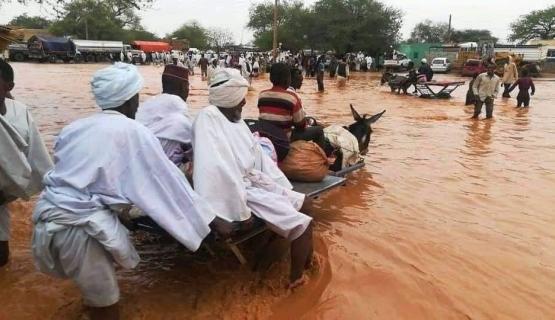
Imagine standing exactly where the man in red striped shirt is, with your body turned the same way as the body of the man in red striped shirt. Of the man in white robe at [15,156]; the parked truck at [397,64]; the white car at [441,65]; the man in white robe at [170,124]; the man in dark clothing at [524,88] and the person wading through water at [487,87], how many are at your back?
2

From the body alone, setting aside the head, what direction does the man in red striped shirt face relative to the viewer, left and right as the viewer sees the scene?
facing away from the viewer and to the right of the viewer

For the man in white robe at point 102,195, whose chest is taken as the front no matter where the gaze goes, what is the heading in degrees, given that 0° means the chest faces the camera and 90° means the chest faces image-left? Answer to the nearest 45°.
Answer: approximately 225°

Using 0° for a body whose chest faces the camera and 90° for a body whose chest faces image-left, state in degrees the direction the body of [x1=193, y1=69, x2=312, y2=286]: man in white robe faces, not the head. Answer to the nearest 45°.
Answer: approximately 270°

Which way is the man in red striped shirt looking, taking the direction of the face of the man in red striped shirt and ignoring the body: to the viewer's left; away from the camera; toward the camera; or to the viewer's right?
away from the camera

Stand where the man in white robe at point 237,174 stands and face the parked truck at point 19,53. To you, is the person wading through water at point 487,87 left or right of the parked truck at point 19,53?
right

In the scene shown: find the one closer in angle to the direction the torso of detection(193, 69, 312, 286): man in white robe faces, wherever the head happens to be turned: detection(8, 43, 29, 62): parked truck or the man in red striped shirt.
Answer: the man in red striped shirt

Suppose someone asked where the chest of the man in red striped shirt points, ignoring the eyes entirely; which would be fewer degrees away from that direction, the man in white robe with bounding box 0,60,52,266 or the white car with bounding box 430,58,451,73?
the white car

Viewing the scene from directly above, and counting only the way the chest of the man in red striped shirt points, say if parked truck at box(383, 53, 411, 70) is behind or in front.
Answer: in front

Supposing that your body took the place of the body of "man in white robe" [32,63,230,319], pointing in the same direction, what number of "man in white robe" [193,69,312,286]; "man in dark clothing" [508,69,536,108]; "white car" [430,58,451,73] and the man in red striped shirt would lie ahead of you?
4

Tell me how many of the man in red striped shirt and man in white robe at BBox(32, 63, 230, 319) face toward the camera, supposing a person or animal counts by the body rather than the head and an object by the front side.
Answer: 0
